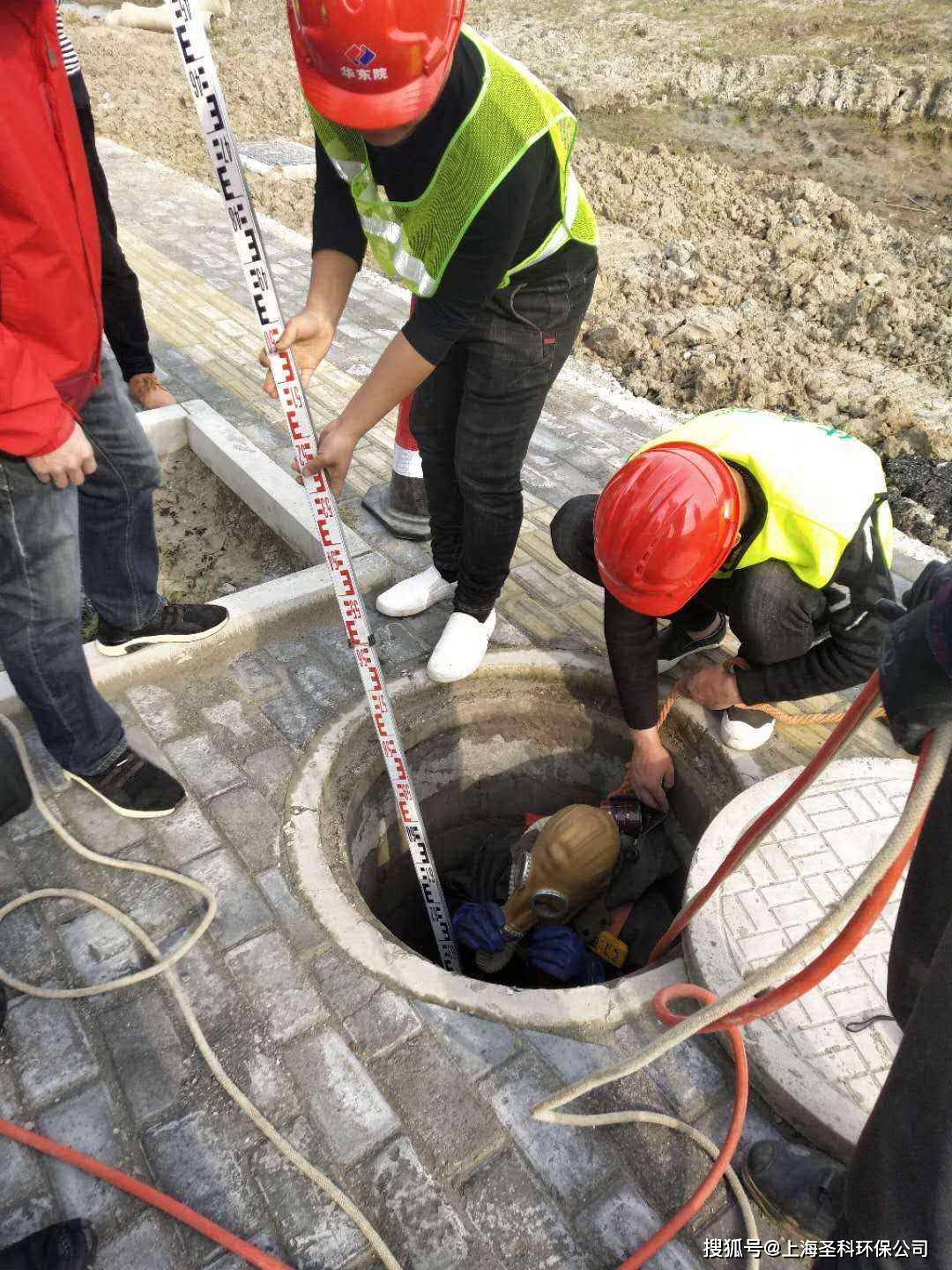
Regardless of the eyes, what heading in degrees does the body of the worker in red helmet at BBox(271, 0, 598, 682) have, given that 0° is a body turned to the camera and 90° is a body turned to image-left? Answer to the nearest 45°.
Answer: approximately 45°

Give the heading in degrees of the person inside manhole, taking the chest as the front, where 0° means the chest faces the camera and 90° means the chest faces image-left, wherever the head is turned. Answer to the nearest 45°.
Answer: approximately 45°

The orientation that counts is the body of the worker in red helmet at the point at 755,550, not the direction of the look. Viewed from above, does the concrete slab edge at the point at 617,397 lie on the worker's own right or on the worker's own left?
on the worker's own right

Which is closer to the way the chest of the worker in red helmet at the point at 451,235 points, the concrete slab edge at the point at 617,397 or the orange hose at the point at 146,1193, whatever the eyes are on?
the orange hose
